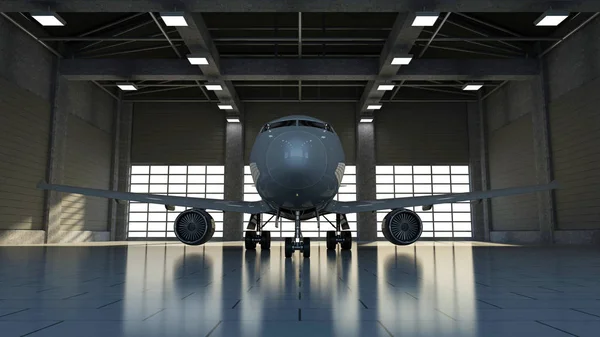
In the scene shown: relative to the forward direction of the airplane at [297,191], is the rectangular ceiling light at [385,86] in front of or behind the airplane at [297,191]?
behind

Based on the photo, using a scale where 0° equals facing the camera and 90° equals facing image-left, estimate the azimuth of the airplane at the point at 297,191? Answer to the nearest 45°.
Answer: approximately 0°

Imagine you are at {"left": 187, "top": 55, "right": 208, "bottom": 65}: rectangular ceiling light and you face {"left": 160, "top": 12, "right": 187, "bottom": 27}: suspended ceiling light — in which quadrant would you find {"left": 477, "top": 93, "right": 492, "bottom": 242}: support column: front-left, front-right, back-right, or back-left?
back-left

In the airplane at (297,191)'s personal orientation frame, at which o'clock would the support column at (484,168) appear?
The support column is roughly at 7 o'clock from the airplane.

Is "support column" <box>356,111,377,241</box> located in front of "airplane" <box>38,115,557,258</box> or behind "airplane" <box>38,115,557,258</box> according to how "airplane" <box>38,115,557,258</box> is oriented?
behind

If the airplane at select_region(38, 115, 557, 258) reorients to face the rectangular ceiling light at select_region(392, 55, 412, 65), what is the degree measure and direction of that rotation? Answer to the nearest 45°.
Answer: approximately 135° to its left

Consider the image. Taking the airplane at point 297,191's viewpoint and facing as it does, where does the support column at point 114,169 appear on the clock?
The support column is roughly at 5 o'clock from the airplane.

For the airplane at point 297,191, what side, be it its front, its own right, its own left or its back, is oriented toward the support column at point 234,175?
back
